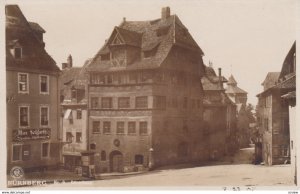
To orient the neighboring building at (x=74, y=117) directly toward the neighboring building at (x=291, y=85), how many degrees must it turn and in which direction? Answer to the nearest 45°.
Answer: approximately 90° to its left

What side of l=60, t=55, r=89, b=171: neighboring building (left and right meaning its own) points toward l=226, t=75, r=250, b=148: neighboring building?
left

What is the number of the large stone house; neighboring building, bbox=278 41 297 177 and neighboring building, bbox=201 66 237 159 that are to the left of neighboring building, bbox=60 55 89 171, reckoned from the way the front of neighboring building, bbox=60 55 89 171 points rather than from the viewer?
3

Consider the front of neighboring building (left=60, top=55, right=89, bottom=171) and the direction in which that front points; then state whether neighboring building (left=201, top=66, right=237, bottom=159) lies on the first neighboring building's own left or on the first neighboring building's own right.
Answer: on the first neighboring building's own left

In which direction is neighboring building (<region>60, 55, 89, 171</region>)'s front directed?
toward the camera
